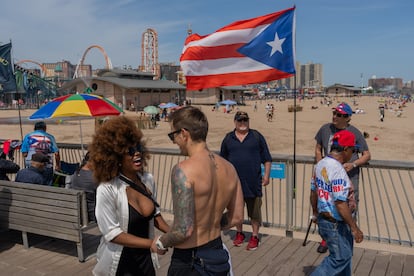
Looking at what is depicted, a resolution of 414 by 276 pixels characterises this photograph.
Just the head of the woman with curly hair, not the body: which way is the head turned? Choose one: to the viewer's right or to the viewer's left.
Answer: to the viewer's right

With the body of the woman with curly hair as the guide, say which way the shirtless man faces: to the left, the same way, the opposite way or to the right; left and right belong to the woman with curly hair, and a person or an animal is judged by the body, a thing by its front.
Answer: the opposite way

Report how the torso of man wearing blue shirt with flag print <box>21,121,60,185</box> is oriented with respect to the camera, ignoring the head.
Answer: away from the camera

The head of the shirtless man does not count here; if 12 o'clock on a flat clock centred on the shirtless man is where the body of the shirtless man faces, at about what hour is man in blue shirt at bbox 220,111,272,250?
The man in blue shirt is roughly at 2 o'clock from the shirtless man.

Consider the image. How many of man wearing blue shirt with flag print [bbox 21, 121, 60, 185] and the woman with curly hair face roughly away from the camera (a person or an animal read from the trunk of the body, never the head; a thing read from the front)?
1

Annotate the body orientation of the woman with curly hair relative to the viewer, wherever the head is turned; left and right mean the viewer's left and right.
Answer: facing the viewer and to the right of the viewer

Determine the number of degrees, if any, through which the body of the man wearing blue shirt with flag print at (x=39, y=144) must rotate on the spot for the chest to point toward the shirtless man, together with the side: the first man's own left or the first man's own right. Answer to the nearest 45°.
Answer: approximately 180°

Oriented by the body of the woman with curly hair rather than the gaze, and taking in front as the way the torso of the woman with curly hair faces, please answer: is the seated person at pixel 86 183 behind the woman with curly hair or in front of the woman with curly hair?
behind

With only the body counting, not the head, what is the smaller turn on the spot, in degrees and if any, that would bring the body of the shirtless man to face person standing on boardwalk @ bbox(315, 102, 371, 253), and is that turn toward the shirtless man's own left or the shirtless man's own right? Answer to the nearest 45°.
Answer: approximately 90° to the shirtless man's own right

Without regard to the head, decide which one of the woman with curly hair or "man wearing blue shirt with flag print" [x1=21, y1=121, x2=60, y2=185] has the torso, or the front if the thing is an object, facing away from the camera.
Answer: the man wearing blue shirt with flag print
